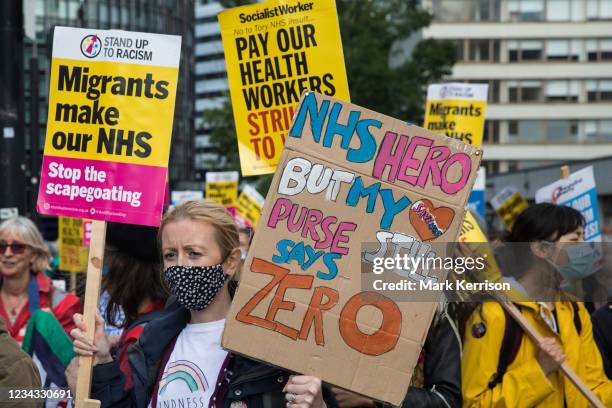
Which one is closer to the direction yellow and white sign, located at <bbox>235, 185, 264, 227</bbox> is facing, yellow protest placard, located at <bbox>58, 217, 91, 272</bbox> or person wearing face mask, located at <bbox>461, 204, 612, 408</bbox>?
the person wearing face mask

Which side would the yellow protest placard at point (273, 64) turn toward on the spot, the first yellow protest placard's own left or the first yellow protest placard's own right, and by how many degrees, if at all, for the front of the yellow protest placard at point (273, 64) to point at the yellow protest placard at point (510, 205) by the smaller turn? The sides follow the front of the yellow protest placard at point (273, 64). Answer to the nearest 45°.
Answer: approximately 135° to the first yellow protest placard's own left

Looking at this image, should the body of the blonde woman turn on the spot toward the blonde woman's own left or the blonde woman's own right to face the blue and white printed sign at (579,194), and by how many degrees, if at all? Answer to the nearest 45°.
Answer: approximately 135° to the blonde woman's own left

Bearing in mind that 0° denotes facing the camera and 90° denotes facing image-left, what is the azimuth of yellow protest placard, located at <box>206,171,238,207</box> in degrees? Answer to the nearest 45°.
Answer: approximately 0°

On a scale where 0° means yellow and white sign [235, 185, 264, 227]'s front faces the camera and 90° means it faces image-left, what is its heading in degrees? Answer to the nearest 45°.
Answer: approximately 0°

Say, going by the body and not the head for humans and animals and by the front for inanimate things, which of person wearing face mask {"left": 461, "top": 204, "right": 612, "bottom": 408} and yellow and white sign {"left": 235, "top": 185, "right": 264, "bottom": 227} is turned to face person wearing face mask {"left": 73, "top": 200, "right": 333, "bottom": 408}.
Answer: the yellow and white sign
